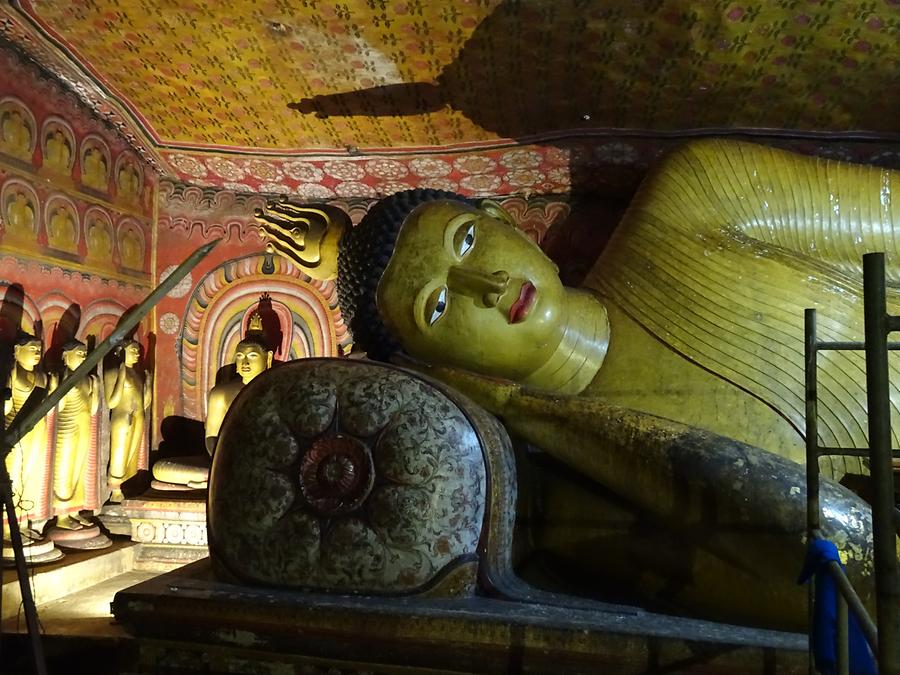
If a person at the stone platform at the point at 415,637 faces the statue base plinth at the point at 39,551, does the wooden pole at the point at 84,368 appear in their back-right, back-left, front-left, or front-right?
front-left

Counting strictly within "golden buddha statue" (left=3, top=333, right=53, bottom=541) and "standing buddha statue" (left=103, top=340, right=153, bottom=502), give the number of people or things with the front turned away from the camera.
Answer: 0

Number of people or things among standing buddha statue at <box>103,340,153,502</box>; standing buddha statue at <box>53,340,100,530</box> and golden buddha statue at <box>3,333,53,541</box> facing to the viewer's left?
0

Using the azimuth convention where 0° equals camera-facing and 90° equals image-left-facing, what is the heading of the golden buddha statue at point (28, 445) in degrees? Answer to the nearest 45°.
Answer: approximately 315°

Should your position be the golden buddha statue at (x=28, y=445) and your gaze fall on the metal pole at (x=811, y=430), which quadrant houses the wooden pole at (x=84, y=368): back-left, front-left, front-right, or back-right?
front-right

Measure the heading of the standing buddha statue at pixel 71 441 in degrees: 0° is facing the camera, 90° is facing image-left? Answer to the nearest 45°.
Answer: approximately 315°

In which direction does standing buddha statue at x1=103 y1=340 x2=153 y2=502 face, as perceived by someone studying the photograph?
facing the viewer and to the right of the viewer

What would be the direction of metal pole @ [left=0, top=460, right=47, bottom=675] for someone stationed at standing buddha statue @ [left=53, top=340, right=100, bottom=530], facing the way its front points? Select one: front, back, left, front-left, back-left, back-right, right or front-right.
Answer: front-right

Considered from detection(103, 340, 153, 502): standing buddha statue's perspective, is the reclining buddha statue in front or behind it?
in front
